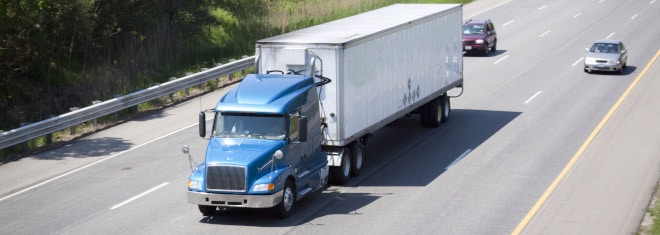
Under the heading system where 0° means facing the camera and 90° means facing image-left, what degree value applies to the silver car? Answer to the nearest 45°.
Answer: approximately 45°

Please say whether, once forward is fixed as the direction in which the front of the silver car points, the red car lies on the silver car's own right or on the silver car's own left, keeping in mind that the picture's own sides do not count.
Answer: on the silver car's own right

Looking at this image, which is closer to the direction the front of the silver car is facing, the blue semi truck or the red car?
the blue semi truck
